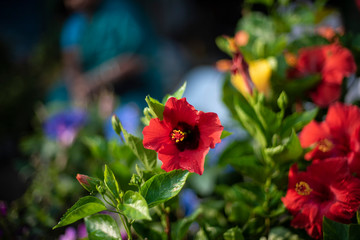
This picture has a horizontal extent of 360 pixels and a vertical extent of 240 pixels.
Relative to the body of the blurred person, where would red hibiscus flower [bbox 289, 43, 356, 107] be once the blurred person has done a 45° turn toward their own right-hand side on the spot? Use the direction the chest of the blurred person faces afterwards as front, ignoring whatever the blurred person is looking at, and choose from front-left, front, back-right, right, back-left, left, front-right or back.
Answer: left

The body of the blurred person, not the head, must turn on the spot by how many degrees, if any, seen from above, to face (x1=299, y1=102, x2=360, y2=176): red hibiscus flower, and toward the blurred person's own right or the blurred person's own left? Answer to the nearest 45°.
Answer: approximately 45° to the blurred person's own left

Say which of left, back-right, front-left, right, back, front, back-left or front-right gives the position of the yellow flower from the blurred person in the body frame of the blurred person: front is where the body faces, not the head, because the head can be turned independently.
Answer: front-left

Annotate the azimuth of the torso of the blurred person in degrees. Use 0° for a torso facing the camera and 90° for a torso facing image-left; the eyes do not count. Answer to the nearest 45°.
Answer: approximately 45°

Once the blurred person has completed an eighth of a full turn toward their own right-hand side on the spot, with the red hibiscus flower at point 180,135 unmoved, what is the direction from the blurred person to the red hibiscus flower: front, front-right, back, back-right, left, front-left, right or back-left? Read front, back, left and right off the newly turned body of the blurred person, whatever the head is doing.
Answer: left

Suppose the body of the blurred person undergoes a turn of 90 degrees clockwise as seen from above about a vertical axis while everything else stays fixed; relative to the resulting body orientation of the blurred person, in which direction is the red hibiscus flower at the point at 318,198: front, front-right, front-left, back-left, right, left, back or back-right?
back-left
